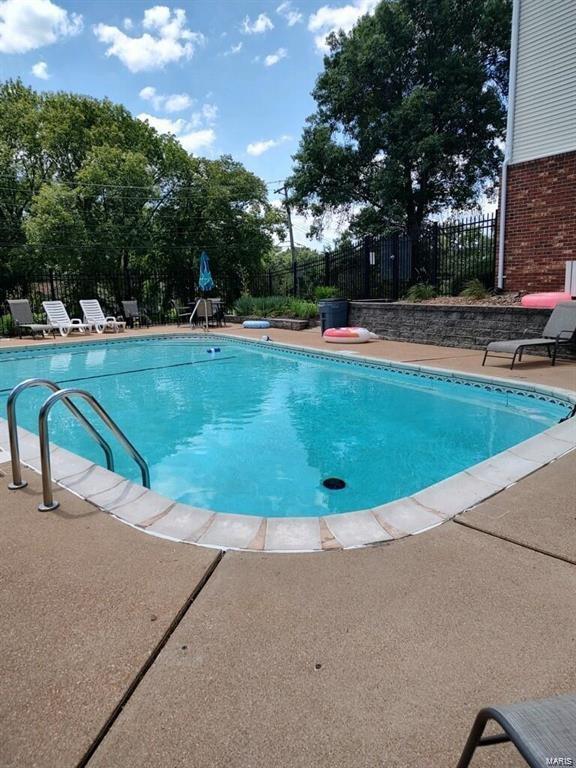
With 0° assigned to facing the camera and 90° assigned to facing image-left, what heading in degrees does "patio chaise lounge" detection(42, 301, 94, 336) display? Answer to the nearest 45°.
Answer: approximately 315°

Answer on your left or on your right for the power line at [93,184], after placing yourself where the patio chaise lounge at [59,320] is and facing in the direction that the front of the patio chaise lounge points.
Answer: on your left

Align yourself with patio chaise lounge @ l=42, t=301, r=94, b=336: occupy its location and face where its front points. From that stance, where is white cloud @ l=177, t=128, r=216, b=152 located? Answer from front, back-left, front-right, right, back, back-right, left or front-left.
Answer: left

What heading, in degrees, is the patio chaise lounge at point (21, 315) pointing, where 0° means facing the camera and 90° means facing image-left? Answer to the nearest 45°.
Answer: approximately 315°

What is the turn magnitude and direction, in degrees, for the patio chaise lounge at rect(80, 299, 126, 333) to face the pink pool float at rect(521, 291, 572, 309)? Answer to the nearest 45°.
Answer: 0° — it already faces it
